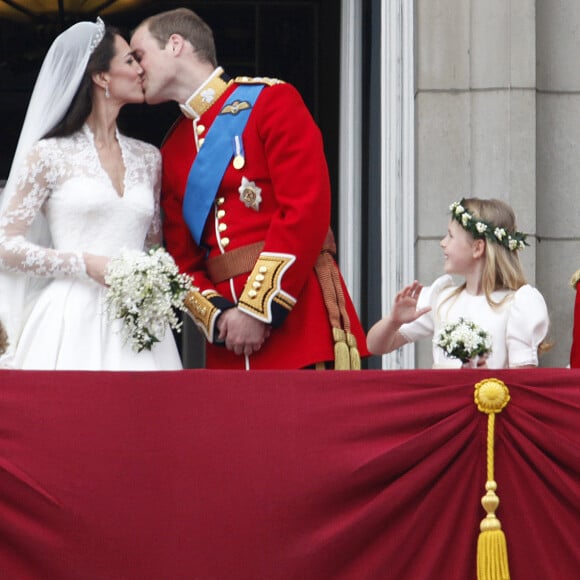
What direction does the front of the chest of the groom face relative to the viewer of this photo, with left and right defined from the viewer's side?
facing the viewer and to the left of the viewer

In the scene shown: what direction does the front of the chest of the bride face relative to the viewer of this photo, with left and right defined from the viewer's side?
facing the viewer and to the right of the viewer

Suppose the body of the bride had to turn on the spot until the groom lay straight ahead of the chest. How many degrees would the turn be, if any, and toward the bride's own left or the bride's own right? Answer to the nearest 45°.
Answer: approximately 45° to the bride's own left

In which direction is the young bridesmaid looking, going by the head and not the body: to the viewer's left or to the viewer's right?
to the viewer's left

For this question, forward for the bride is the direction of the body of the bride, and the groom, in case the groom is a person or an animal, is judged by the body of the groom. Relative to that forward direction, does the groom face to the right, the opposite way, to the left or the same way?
to the right

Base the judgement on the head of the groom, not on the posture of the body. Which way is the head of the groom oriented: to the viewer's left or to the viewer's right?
to the viewer's left

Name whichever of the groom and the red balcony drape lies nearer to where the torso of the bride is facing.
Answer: the red balcony drape

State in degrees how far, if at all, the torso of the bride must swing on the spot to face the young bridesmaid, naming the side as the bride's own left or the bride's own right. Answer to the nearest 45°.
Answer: approximately 45° to the bride's own left

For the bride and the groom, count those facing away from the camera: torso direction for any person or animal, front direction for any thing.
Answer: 0
